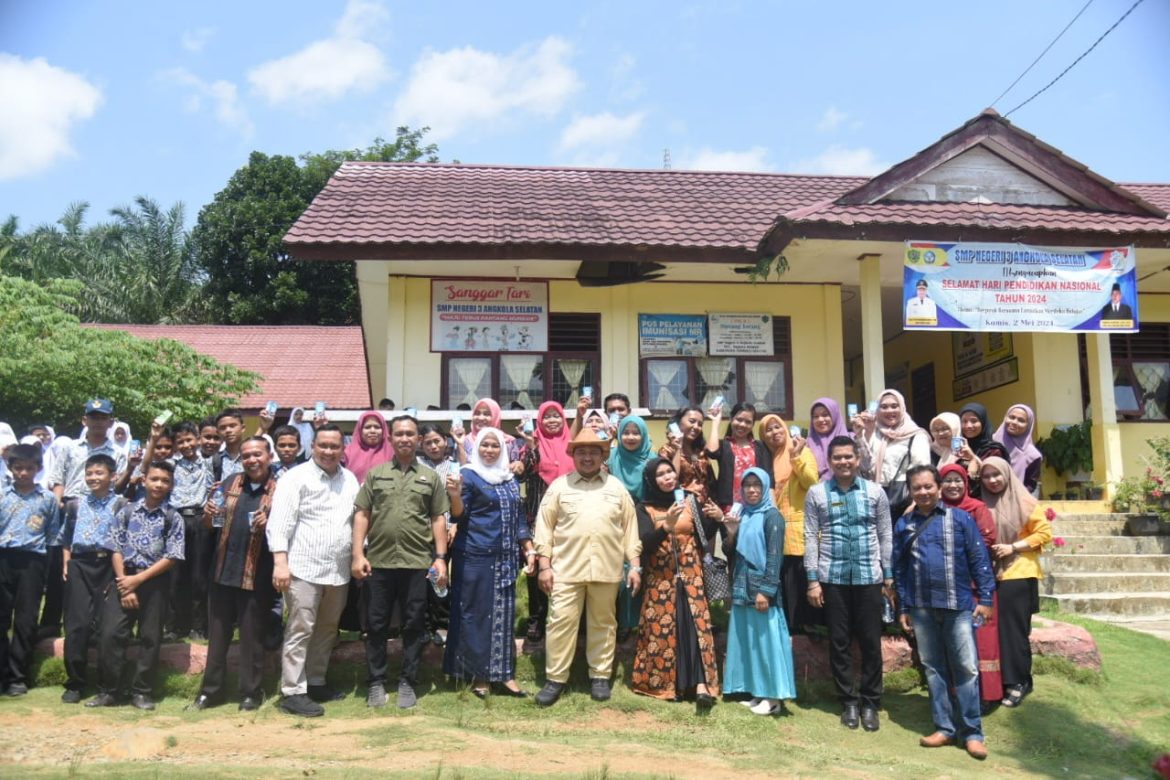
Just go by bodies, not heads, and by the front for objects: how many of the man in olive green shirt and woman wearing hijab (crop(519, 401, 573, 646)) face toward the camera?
2

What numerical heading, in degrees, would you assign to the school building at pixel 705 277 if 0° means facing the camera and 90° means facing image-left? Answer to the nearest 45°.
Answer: approximately 0°

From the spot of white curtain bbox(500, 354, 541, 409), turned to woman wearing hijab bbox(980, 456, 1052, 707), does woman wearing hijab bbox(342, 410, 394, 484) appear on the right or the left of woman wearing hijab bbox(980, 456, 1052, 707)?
right

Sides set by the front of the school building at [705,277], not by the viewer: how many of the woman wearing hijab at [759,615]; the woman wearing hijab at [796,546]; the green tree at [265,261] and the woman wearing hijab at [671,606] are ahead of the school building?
3

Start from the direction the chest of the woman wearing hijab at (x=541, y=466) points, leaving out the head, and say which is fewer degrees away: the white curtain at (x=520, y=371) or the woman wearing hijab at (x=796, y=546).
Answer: the woman wearing hijab

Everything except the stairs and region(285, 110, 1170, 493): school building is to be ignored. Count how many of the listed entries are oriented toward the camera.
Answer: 2

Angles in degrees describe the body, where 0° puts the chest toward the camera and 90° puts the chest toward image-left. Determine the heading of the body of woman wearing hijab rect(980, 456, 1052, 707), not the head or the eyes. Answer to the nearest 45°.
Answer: approximately 45°

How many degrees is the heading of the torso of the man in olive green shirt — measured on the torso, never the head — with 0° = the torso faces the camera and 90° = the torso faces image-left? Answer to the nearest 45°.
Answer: approximately 0°
